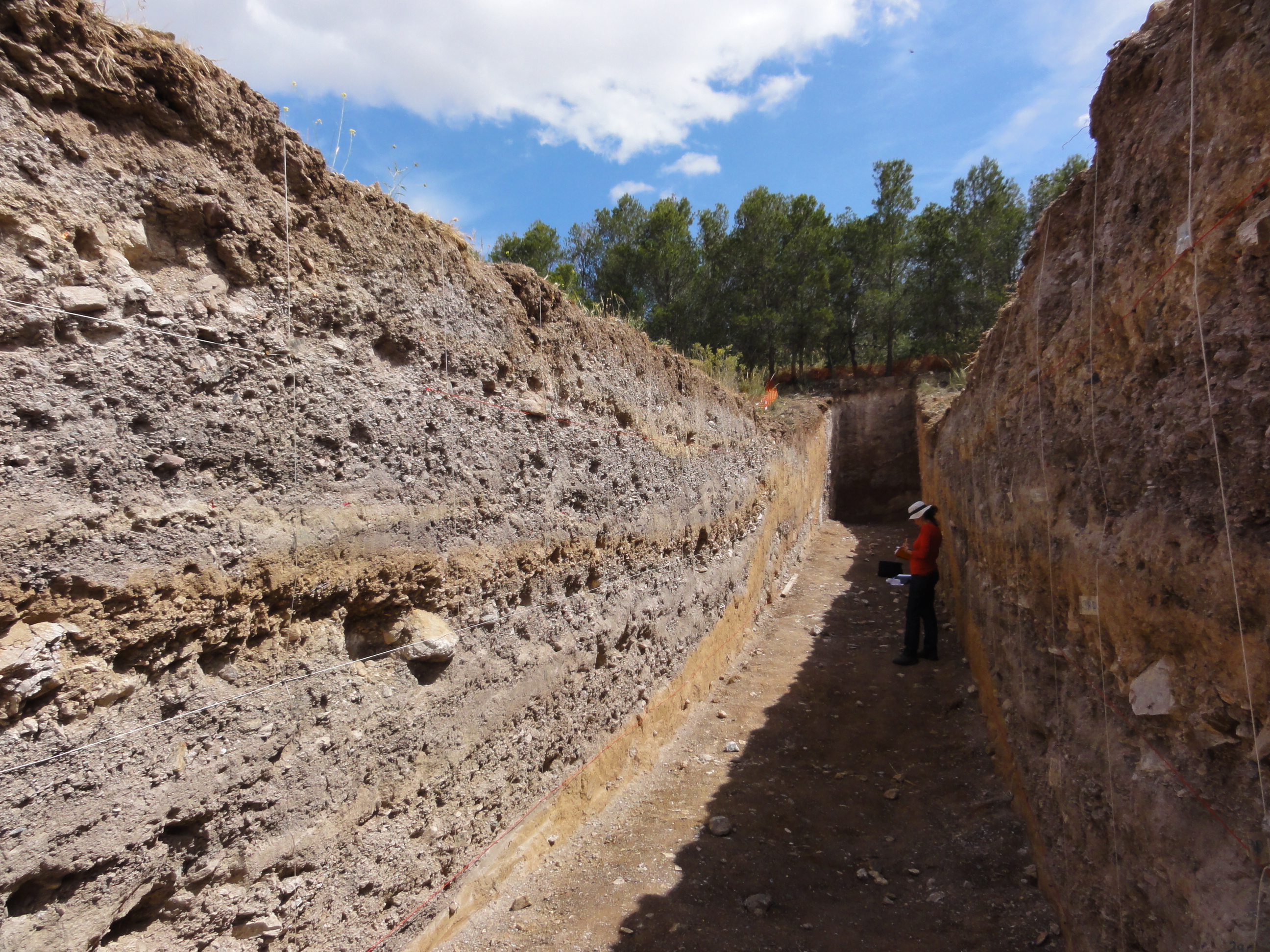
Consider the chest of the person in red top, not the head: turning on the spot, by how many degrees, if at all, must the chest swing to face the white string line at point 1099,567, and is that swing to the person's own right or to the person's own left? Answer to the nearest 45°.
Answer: approximately 90° to the person's own left

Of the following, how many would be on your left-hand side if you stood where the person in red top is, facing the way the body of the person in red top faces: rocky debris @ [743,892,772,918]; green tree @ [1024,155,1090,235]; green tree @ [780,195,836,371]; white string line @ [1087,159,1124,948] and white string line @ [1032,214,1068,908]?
3

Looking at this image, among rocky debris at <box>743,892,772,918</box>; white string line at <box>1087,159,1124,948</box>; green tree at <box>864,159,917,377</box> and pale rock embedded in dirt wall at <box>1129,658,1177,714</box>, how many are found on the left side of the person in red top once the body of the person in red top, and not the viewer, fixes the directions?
3

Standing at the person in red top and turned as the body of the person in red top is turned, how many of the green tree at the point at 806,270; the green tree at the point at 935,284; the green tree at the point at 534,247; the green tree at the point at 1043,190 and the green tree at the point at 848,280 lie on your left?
0

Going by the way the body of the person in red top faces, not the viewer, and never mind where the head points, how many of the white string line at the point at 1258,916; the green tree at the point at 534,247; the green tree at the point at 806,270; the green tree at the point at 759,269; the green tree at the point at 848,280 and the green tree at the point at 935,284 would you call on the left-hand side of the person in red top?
1

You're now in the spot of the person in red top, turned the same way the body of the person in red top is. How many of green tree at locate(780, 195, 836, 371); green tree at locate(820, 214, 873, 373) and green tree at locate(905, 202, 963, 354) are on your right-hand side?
3

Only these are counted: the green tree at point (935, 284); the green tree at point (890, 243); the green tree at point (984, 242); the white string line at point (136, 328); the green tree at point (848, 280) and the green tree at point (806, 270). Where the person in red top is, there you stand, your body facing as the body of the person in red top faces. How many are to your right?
5

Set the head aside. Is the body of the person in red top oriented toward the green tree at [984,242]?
no

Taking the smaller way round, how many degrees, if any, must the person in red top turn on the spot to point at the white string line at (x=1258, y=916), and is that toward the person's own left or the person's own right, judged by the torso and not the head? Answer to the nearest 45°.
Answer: approximately 90° to the person's own left

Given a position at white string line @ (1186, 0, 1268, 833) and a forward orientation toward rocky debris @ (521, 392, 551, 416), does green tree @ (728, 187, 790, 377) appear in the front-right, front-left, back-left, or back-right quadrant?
front-right

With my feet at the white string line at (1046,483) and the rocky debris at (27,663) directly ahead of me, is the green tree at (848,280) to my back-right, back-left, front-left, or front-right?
back-right

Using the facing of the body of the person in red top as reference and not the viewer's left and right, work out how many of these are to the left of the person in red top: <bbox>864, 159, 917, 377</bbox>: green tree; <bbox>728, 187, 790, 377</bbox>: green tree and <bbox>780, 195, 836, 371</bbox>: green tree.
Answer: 0

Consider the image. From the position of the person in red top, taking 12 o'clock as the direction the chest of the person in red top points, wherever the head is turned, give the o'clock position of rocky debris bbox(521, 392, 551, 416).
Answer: The rocky debris is roughly at 10 o'clock from the person in red top.

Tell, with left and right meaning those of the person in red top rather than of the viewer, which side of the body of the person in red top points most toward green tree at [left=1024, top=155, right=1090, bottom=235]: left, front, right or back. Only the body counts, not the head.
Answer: right

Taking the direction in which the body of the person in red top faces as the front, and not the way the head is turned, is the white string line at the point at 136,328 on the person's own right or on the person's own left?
on the person's own left

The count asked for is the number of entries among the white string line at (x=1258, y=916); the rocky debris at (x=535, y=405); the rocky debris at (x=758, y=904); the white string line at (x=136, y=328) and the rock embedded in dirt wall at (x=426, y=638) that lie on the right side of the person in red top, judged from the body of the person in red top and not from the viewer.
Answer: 0

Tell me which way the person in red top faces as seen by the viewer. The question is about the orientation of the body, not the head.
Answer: to the viewer's left

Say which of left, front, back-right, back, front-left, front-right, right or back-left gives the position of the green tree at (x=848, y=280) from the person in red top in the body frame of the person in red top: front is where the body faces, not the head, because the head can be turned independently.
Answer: right

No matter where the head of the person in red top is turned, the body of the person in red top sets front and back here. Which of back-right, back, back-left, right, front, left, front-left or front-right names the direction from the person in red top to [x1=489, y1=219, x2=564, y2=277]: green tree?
front-right
